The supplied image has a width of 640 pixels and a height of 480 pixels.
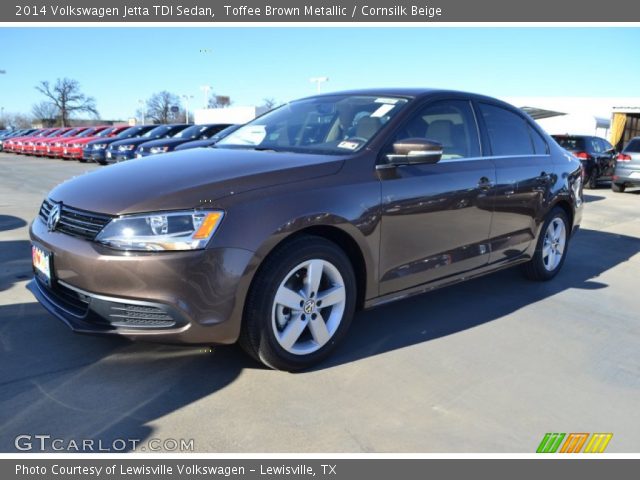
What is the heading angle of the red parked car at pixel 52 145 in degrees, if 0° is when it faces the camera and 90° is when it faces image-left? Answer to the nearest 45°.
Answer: approximately 45°

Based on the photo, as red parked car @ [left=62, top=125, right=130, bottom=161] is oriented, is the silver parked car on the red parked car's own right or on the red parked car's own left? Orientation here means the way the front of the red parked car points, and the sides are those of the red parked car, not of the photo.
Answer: on the red parked car's own left

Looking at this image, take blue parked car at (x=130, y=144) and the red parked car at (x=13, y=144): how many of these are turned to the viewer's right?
0

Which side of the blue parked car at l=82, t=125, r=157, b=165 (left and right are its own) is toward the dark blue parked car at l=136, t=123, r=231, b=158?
left

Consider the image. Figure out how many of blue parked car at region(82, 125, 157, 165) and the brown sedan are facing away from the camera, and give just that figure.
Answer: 0

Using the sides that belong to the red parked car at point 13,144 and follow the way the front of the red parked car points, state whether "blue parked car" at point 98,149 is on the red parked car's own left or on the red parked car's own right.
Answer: on the red parked car's own left

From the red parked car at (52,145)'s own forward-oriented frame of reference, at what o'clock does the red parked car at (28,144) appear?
the red parked car at (28,144) is roughly at 4 o'clock from the red parked car at (52,145).

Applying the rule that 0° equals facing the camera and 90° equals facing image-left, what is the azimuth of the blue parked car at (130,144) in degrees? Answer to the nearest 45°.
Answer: approximately 45°

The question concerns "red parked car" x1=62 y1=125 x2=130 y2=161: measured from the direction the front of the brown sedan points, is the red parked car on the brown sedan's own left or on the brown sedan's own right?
on the brown sedan's own right

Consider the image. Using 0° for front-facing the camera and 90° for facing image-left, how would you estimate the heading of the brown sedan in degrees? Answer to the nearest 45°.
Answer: approximately 45°
